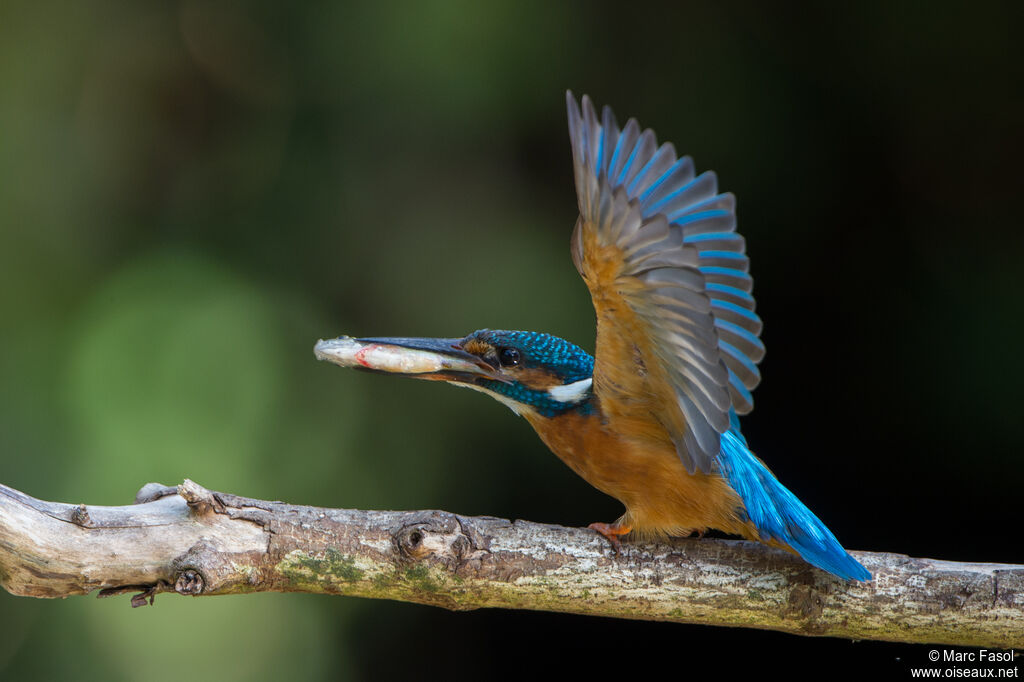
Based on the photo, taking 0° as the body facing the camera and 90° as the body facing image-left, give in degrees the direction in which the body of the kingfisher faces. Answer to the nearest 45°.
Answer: approximately 90°
